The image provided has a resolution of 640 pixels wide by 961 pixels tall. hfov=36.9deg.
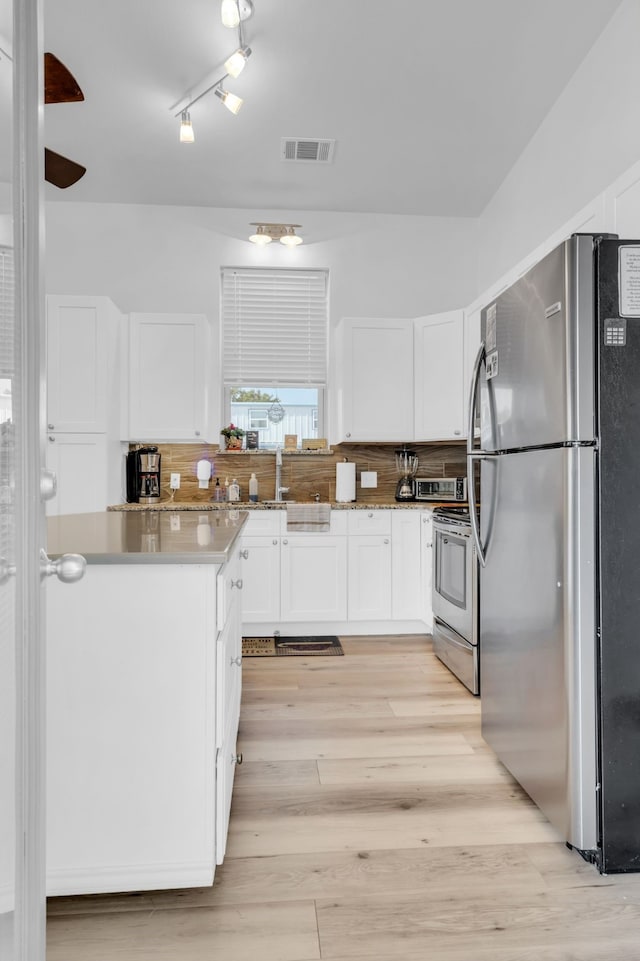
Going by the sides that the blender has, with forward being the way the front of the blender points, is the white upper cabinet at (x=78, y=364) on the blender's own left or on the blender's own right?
on the blender's own right

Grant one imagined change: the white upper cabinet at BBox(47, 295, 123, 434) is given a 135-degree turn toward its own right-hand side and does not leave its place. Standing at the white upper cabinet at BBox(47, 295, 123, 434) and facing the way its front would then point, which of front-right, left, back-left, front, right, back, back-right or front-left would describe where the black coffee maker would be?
right

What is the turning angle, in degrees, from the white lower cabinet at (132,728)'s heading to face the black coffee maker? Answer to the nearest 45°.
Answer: approximately 90° to its left

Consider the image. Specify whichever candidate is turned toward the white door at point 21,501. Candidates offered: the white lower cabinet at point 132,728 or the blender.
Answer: the blender

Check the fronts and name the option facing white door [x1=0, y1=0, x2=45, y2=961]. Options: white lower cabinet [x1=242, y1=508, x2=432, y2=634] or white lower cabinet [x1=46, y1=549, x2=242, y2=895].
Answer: white lower cabinet [x1=242, y1=508, x2=432, y2=634]

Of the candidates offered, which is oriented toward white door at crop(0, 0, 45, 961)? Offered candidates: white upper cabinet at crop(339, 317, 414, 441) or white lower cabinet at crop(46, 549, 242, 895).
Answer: the white upper cabinet

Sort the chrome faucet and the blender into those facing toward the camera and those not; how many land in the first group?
2

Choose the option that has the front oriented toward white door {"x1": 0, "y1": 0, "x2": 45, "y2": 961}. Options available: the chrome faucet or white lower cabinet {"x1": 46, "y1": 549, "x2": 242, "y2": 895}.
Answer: the chrome faucet

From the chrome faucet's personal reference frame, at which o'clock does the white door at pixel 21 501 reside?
The white door is roughly at 12 o'clock from the chrome faucet.

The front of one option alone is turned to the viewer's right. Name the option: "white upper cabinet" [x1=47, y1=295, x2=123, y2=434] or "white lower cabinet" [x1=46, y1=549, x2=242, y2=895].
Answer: the white lower cabinet
